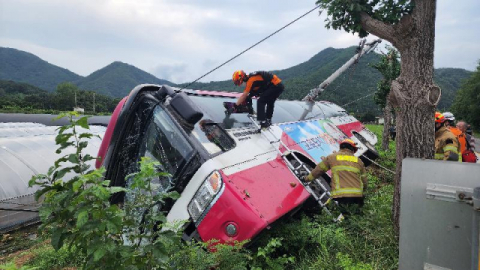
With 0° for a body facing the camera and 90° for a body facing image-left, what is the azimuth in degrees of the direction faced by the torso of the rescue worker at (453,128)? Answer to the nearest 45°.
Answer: approximately 90°

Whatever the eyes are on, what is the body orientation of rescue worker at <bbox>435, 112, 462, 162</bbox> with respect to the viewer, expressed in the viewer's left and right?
facing to the left of the viewer

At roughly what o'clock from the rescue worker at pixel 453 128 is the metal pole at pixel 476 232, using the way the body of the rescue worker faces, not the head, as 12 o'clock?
The metal pole is roughly at 9 o'clock from the rescue worker.

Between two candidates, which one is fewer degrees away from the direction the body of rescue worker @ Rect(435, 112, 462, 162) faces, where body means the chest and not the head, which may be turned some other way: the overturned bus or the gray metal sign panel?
the overturned bus

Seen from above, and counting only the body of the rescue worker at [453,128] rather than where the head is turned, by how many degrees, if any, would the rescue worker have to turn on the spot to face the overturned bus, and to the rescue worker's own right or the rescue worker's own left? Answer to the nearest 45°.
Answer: approximately 45° to the rescue worker's own left

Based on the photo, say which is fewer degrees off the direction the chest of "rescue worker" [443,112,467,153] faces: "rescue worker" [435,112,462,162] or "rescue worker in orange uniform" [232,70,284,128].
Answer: the rescue worker in orange uniform

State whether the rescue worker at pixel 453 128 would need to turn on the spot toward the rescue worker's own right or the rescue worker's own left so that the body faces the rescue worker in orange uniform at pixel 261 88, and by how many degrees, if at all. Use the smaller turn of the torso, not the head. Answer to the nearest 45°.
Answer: approximately 45° to the rescue worker's own left

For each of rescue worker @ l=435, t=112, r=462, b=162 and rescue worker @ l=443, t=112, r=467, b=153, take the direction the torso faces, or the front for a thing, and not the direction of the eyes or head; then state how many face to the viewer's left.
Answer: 2
